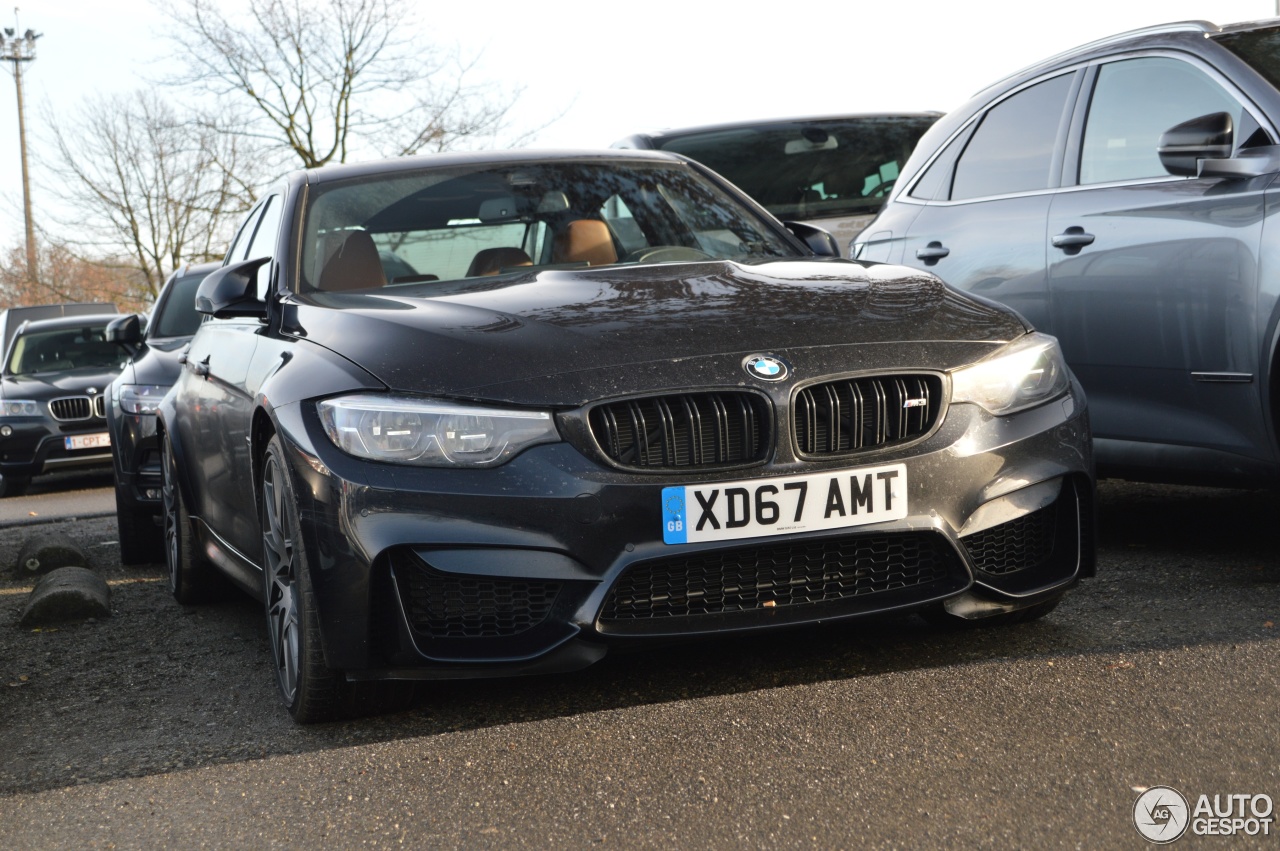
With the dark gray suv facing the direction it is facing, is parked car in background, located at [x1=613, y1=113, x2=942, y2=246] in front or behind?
behind

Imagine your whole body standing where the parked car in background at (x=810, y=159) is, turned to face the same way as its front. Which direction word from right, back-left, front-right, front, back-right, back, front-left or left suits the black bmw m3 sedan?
front

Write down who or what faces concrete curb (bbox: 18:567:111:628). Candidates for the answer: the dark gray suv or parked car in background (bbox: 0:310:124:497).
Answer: the parked car in background

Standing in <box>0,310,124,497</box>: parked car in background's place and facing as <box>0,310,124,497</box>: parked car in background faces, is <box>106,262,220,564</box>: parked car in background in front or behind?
in front

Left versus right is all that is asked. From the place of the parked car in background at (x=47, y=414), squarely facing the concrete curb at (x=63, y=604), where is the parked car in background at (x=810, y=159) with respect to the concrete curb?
left

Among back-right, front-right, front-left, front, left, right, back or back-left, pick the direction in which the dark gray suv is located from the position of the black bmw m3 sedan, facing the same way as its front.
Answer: left

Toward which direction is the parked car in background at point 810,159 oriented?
toward the camera

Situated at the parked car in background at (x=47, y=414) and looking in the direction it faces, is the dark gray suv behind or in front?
in front

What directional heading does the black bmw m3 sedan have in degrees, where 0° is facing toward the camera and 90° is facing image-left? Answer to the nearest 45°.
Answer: approximately 315°

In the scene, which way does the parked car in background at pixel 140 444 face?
toward the camera

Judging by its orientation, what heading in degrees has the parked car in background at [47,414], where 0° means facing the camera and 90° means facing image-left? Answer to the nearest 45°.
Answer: approximately 0°

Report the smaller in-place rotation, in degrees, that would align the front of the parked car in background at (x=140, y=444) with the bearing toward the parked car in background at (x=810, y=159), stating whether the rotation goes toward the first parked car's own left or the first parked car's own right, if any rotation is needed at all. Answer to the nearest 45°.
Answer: approximately 135° to the first parked car's own left
